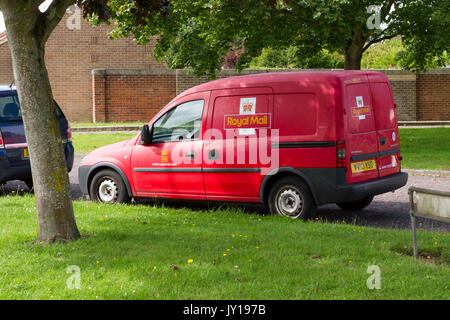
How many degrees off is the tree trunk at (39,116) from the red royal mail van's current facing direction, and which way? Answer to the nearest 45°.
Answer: approximately 90° to its left

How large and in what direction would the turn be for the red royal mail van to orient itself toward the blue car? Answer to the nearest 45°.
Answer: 0° — it already faces it

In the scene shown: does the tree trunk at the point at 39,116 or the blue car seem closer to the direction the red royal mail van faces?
the blue car

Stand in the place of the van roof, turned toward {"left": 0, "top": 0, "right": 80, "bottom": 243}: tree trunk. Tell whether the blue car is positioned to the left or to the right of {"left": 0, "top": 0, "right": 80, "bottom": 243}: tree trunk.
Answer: right

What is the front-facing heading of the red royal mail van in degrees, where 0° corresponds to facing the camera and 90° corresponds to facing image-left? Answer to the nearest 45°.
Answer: approximately 135°
